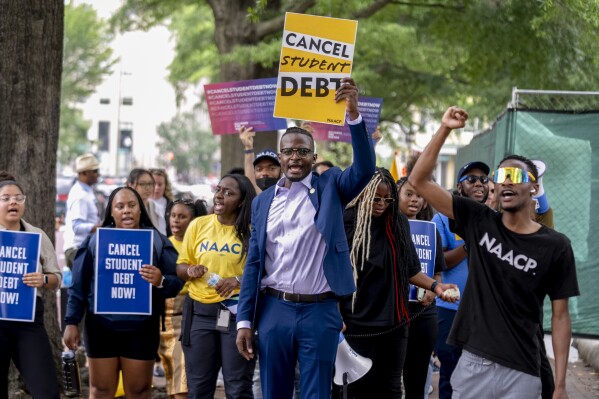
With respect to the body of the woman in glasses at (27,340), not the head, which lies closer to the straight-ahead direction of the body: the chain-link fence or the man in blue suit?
the man in blue suit

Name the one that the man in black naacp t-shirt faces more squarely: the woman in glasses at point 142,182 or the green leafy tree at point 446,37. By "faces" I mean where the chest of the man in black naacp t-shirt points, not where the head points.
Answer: the woman in glasses

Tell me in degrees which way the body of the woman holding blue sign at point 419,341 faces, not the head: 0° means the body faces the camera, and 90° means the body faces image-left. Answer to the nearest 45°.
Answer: approximately 45°

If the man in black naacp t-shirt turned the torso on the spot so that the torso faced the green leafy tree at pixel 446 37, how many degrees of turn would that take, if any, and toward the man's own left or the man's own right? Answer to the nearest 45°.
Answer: approximately 135° to the man's own right

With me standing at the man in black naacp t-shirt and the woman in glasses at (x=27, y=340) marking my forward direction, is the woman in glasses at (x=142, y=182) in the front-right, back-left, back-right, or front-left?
front-right

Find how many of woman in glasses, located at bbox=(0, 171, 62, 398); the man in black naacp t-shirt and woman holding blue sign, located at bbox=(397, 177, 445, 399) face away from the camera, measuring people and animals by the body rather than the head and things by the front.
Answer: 0

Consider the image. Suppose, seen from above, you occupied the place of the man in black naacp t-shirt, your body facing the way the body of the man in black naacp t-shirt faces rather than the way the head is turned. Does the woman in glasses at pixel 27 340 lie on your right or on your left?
on your right

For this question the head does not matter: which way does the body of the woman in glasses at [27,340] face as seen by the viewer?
toward the camera

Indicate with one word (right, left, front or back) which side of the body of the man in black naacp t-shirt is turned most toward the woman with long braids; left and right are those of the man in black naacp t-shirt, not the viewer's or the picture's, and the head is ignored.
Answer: right

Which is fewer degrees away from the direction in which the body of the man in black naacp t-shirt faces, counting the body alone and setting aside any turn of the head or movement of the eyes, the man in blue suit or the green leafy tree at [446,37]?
the man in blue suit

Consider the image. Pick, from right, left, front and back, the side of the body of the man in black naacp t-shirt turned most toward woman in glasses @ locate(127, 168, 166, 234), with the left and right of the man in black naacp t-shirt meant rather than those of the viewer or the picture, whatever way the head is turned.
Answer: right

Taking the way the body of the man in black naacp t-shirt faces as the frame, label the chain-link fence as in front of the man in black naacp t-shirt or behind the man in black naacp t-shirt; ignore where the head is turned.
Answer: behind

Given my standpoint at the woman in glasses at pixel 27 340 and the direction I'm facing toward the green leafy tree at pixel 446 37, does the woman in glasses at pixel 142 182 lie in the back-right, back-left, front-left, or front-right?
front-left

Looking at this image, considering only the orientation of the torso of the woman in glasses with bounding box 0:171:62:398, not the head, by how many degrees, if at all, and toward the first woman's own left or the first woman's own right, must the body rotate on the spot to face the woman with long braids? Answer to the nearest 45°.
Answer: approximately 90° to the first woman's own left

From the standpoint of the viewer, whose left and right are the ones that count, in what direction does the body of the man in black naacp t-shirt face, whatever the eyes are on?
facing the viewer and to the left of the viewer
